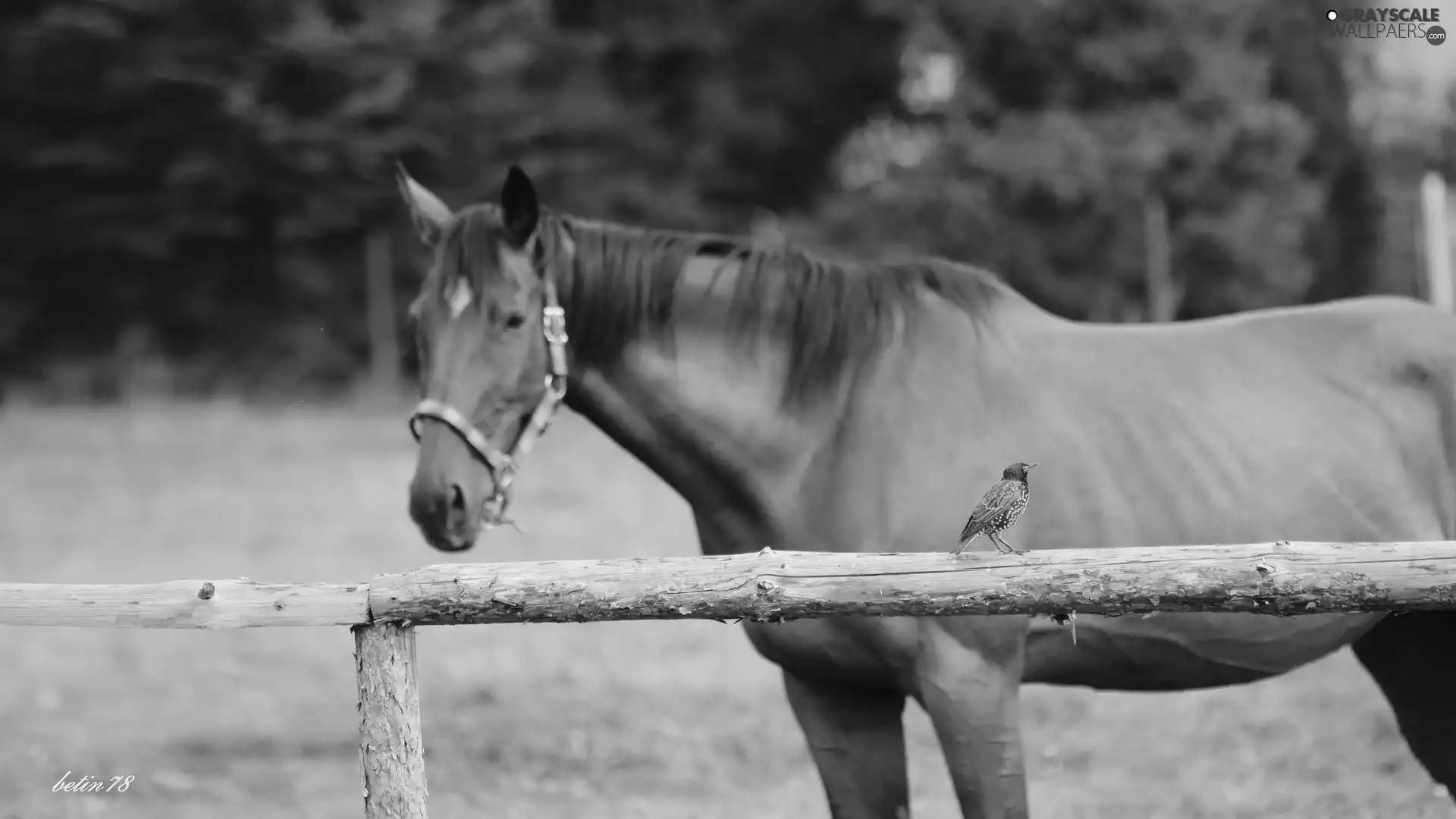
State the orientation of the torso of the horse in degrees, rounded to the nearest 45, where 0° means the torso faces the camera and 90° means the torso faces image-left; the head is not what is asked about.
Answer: approximately 90°

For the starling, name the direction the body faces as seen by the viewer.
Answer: to the viewer's right

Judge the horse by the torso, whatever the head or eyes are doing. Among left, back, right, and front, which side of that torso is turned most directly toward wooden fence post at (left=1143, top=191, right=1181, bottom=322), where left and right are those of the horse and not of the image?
right

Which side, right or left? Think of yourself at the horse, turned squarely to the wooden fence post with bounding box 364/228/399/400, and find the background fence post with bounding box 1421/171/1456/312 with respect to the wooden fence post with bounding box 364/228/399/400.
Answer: right

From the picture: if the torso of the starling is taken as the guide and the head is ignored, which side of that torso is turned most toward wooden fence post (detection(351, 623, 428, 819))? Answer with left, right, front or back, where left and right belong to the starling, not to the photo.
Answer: back

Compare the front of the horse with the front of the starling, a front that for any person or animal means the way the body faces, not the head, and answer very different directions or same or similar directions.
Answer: very different directions

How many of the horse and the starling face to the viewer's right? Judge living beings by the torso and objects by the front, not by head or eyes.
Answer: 1

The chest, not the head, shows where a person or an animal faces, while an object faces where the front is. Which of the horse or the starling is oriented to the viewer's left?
the horse

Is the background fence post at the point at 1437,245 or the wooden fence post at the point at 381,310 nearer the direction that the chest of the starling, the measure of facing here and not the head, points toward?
the background fence post
